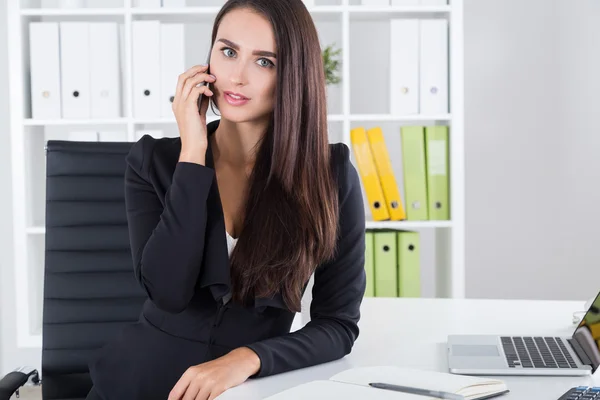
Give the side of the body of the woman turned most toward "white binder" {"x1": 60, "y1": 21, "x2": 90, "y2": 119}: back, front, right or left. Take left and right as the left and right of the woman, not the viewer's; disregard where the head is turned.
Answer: back

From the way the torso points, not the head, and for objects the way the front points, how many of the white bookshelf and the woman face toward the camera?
2

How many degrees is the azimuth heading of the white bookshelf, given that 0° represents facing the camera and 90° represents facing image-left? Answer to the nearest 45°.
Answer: approximately 0°

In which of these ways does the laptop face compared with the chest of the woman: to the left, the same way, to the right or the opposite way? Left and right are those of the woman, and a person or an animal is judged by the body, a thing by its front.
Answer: to the right

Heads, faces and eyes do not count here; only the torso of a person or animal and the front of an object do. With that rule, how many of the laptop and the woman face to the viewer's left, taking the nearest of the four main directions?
1

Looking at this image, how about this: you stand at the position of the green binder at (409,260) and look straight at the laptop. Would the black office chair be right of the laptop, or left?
right

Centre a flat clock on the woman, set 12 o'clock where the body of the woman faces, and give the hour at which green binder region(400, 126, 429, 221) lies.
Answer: The green binder is roughly at 7 o'clock from the woman.

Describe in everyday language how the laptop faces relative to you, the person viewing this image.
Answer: facing to the left of the viewer

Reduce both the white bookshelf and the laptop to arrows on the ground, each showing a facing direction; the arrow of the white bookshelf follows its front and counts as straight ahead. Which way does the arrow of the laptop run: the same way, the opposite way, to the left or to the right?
to the right
